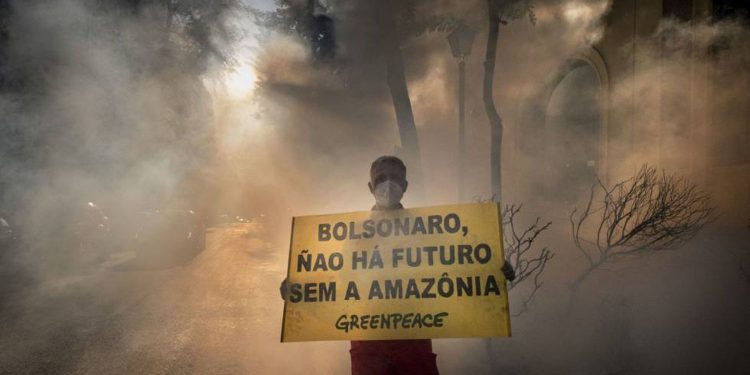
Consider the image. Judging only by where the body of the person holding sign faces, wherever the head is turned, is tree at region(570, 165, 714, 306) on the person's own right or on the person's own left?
on the person's own left

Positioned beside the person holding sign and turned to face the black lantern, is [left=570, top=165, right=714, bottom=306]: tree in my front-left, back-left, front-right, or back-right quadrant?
front-right

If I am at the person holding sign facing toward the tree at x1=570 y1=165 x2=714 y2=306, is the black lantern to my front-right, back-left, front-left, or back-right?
front-left

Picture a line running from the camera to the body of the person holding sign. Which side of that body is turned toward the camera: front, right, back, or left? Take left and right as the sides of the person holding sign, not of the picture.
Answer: front
